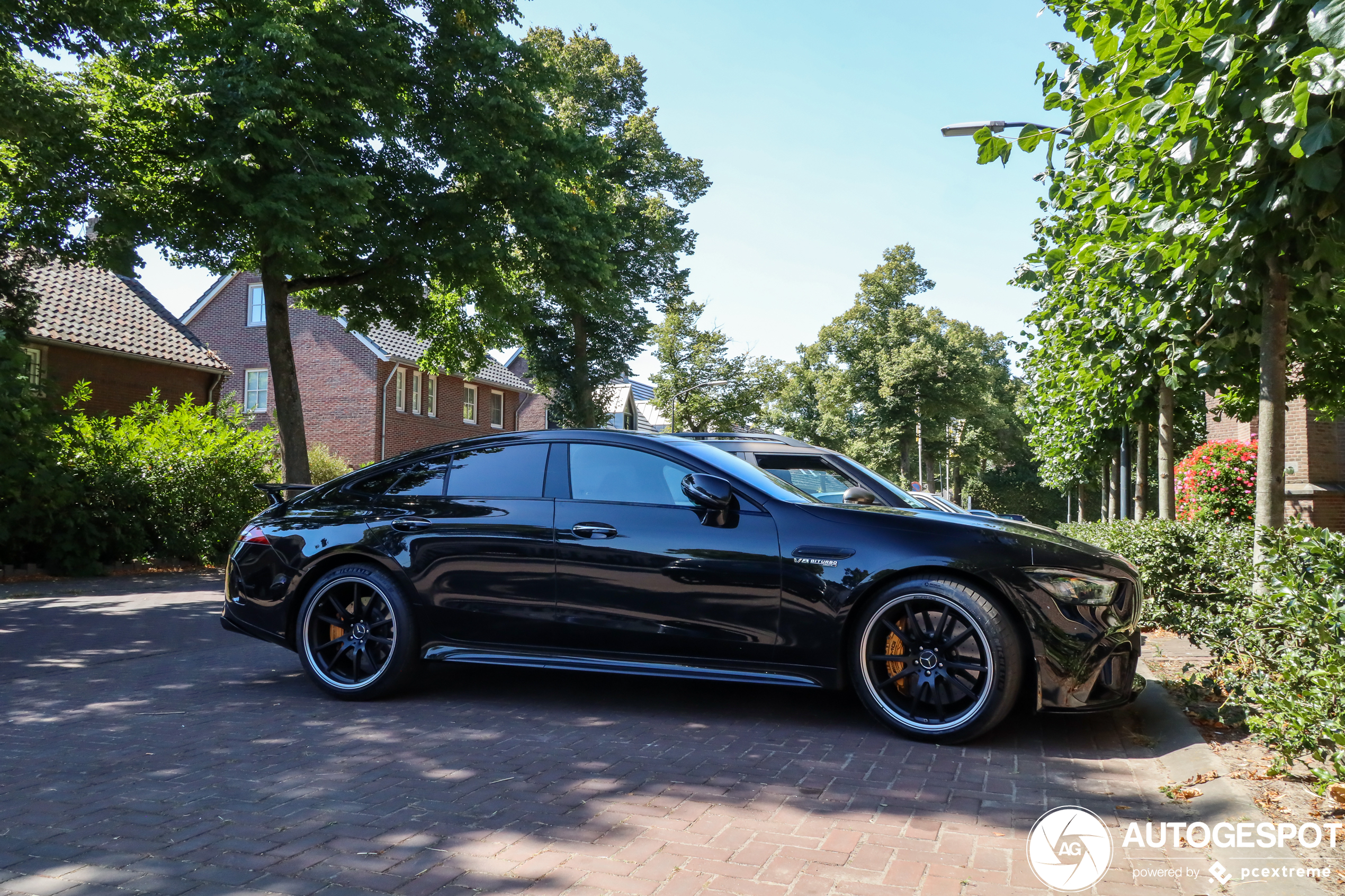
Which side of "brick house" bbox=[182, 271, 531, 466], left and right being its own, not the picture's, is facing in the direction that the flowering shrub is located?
front

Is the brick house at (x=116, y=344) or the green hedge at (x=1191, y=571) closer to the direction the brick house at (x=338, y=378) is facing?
the green hedge

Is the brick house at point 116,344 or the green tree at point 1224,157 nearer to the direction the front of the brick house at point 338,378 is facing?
the green tree

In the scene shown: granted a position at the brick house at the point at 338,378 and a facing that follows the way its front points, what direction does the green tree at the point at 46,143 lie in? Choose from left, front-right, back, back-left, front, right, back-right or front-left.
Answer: front-right

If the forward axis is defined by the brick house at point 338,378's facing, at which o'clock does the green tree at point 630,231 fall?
The green tree is roughly at 11 o'clock from the brick house.

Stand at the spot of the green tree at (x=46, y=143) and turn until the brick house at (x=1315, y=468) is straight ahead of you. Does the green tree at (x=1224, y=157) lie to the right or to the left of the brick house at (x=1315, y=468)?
right

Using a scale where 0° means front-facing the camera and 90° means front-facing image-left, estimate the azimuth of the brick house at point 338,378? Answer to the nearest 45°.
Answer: approximately 315°

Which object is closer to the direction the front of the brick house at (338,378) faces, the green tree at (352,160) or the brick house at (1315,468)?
the brick house

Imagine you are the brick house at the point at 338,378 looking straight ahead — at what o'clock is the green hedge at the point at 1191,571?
The green hedge is roughly at 1 o'clock from the brick house.

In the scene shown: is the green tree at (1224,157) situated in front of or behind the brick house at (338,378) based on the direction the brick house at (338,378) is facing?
in front

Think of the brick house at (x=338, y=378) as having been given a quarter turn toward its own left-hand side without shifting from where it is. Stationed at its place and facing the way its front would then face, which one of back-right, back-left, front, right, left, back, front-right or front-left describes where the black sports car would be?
back-right

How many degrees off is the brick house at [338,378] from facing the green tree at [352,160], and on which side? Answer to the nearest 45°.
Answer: approximately 45° to its right

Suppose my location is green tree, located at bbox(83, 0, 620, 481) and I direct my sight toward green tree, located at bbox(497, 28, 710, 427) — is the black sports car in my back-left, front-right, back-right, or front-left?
back-right
